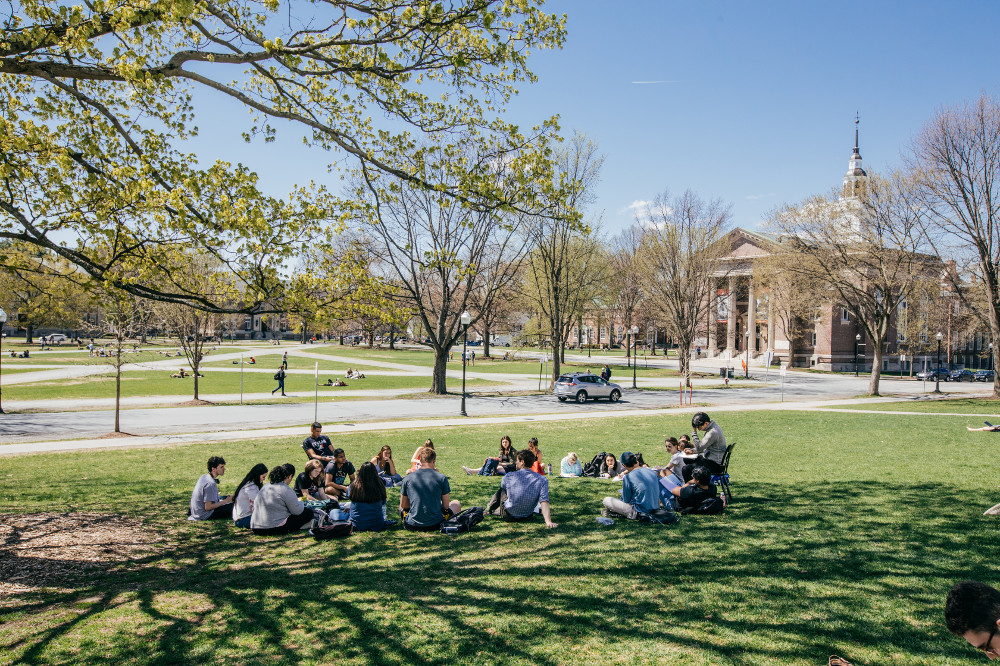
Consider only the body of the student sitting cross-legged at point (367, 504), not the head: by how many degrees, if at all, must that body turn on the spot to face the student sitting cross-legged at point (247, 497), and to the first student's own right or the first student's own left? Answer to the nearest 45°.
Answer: approximately 90° to the first student's own left

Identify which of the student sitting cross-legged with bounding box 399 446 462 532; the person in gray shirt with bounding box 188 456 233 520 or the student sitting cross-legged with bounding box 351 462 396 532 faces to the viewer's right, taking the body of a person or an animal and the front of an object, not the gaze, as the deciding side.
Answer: the person in gray shirt

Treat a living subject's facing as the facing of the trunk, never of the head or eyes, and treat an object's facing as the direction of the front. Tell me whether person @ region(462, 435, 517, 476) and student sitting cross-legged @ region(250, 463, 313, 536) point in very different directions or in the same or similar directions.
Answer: very different directions

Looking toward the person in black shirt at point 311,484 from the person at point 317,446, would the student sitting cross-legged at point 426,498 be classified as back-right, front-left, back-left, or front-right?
front-left

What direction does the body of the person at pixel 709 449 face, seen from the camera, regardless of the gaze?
to the viewer's left

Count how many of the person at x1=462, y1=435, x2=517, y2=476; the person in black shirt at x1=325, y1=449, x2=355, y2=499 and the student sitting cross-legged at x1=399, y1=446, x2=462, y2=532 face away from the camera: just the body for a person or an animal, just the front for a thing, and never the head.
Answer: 1

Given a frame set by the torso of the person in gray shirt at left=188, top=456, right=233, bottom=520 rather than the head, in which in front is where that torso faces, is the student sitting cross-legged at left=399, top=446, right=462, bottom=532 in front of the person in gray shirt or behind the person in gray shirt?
in front

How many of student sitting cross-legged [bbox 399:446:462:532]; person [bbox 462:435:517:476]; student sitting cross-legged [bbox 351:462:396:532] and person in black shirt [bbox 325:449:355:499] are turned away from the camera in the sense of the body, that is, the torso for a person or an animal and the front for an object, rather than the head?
2

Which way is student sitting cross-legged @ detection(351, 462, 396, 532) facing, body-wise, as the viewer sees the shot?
away from the camera

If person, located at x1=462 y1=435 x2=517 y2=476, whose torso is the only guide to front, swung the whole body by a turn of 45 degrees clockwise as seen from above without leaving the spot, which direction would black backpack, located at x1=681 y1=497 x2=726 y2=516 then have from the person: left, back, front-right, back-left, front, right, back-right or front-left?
back-left

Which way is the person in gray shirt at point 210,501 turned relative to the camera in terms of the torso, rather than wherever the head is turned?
to the viewer's right

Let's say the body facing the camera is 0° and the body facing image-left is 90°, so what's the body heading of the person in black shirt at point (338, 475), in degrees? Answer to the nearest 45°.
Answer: approximately 315°

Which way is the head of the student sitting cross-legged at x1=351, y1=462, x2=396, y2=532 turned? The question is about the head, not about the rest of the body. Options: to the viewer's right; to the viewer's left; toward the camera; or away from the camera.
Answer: away from the camera

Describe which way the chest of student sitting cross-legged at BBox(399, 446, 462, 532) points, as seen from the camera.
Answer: away from the camera
